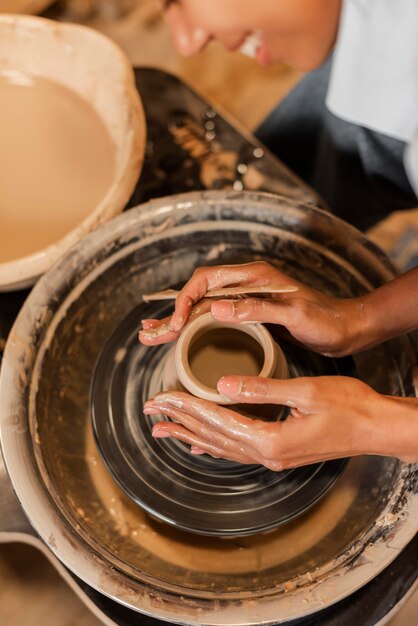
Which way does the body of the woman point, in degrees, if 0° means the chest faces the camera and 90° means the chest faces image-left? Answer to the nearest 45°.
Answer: approximately 90°
